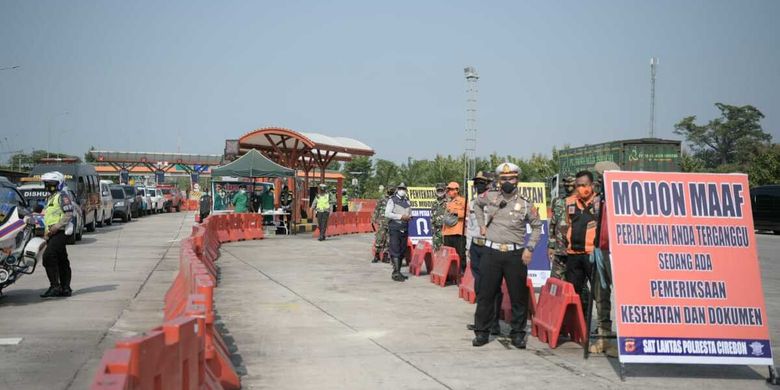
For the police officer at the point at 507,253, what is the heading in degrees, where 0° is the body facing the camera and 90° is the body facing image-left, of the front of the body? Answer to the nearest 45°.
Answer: approximately 0°

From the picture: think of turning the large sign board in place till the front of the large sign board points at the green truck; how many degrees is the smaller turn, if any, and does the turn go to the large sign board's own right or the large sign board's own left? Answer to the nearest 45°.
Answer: approximately 180°

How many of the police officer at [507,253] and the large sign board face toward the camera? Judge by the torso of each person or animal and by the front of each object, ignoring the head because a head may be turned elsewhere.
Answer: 2

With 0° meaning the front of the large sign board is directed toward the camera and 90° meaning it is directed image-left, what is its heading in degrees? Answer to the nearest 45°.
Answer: approximately 0°

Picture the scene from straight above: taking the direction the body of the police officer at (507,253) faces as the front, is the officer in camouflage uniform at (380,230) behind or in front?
behind

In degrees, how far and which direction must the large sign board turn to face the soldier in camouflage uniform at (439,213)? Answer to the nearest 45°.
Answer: approximately 135° to its right

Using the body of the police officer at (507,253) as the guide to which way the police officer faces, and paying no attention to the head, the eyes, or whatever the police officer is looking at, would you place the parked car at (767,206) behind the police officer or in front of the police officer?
behind

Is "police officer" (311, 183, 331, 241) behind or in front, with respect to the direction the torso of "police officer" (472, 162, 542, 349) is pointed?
behind
